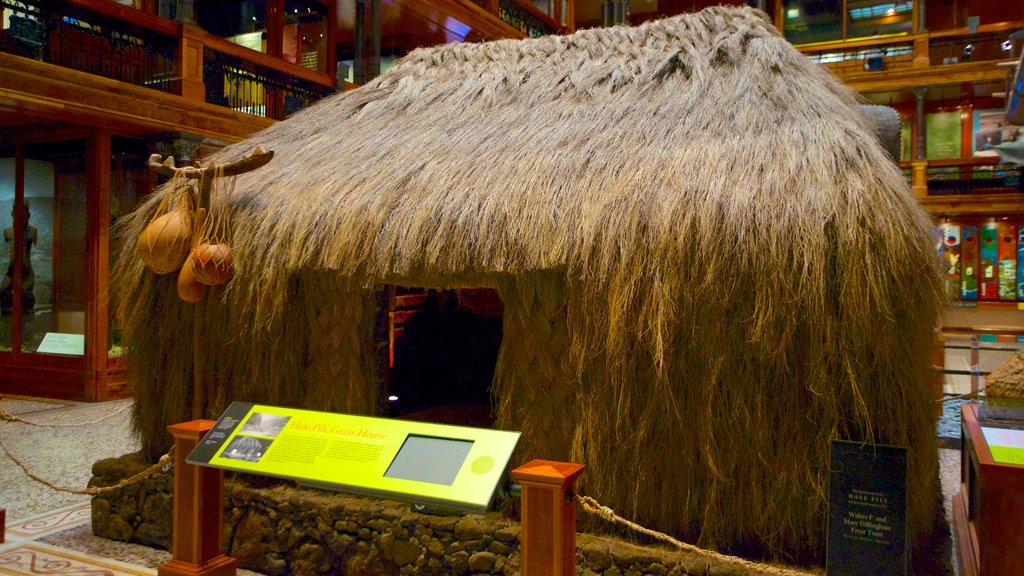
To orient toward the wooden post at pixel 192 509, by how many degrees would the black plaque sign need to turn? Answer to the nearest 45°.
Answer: approximately 90° to its right

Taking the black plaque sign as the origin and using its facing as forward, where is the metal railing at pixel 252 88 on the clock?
The metal railing is roughly at 4 o'clock from the black plaque sign.

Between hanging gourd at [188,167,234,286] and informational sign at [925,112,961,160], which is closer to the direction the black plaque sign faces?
the hanging gourd

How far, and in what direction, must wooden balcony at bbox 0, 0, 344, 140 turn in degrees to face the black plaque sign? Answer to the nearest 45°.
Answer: approximately 45° to its right

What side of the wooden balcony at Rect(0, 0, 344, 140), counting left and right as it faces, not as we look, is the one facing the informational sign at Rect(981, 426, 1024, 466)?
front

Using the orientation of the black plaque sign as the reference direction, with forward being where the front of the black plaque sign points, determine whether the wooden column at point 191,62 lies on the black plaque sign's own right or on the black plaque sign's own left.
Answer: on the black plaque sign's own right

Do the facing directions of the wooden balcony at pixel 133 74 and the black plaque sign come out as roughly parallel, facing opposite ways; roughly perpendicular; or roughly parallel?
roughly perpendicular

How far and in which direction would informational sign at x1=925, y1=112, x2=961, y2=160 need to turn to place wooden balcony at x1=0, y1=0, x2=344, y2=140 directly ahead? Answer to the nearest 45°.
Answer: approximately 45° to its right

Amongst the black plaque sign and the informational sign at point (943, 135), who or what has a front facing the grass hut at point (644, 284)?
the informational sign

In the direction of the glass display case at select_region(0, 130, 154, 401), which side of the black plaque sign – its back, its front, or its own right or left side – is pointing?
right

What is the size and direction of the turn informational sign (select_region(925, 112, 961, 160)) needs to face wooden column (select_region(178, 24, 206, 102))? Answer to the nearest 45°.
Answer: approximately 45° to its right
